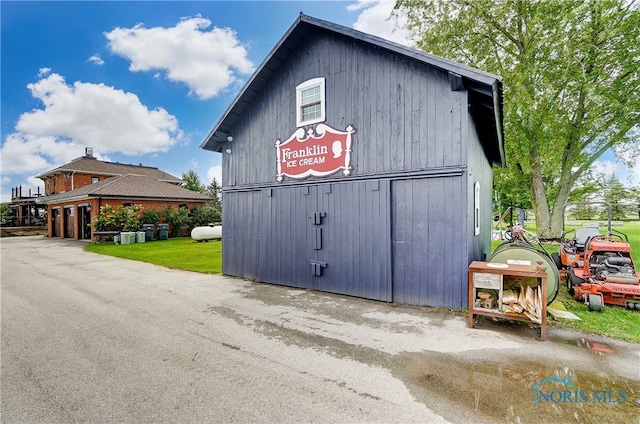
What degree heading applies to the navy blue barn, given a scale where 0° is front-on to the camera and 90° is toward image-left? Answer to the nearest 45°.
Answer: approximately 45°

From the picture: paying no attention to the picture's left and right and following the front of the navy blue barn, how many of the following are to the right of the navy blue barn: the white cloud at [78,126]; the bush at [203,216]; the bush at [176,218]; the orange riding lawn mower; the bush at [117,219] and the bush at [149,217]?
5

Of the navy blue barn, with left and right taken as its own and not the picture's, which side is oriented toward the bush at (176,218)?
right

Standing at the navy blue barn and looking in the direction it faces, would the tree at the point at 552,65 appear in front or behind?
behind

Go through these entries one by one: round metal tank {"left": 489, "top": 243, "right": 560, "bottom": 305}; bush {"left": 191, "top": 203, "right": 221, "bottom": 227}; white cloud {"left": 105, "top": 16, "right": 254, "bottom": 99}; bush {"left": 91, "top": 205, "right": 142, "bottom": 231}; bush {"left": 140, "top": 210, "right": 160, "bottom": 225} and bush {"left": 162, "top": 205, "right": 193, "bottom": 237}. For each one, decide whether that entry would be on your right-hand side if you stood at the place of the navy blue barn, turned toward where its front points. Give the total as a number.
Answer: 5

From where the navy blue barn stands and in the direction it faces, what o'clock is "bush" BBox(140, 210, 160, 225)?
The bush is roughly at 3 o'clock from the navy blue barn.

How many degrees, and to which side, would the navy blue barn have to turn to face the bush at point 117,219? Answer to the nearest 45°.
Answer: approximately 90° to its right

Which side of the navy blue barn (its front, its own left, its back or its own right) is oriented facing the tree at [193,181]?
right

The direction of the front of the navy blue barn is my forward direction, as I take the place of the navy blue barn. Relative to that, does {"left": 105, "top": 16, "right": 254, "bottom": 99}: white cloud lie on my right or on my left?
on my right

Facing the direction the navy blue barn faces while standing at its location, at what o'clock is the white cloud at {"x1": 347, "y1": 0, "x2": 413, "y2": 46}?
The white cloud is roughly at 5 o'clock from the navy blue barn.

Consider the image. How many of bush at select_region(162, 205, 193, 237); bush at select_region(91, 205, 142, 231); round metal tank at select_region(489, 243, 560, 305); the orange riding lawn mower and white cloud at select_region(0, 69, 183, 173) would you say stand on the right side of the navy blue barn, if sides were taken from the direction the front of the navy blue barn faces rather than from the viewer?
3
